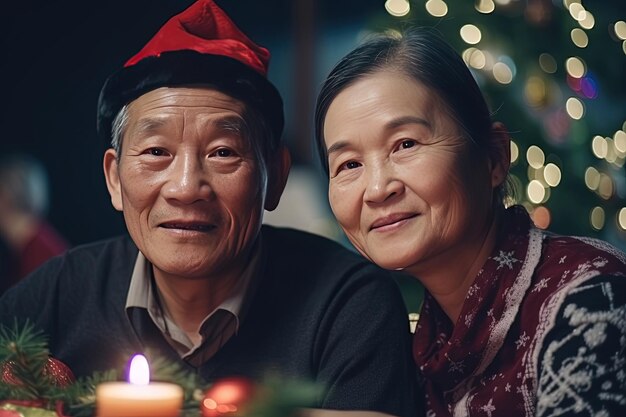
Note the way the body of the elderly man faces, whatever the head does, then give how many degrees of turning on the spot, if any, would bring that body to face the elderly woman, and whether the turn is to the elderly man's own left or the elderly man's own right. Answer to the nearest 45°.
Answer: approximately 45° to the elderly man's own left

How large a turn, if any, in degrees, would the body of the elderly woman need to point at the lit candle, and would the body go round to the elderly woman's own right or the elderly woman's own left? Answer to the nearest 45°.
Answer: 0° — they already face it

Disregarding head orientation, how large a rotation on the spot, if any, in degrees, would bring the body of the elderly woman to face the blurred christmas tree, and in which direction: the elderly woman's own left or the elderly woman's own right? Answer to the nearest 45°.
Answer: approximately 135° to the elderly woman's own right

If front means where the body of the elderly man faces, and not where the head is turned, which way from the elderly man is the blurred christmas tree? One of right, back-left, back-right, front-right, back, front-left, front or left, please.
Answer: back-left

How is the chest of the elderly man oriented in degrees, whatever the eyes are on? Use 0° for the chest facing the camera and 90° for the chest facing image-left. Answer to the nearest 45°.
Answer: approximately 0°

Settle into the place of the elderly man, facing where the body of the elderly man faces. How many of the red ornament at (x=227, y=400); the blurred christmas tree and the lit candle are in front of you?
2

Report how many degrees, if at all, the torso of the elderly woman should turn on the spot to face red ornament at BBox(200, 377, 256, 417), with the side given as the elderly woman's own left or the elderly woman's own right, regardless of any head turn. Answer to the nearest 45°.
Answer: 0° — they already face it

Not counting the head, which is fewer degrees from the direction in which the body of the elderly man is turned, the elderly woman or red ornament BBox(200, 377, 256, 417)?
the red ornament
